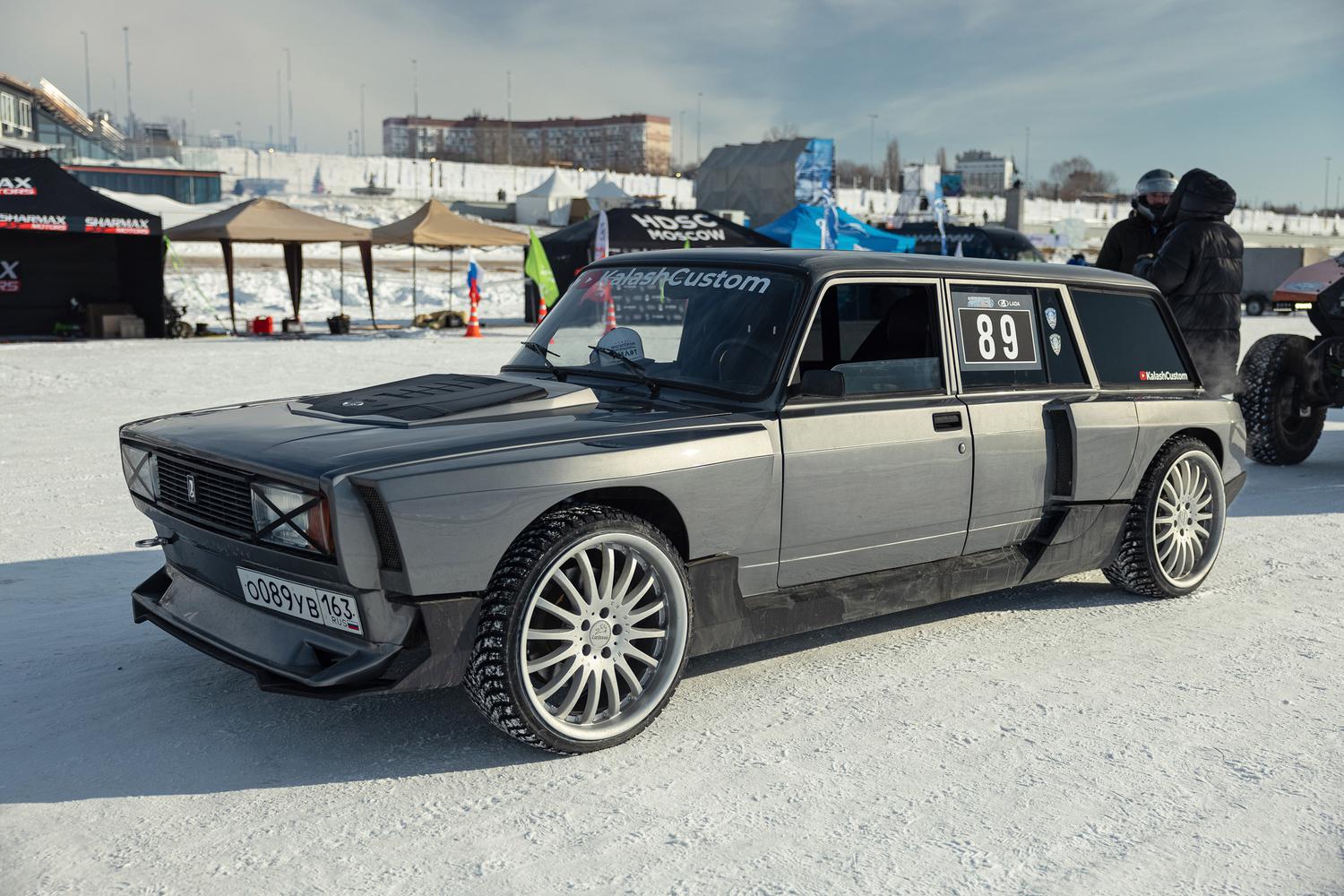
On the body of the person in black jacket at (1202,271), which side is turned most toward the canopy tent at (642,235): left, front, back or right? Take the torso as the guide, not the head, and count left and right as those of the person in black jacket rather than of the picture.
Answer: front

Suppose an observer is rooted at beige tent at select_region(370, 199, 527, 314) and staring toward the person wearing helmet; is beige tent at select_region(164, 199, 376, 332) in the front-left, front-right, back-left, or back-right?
front-right

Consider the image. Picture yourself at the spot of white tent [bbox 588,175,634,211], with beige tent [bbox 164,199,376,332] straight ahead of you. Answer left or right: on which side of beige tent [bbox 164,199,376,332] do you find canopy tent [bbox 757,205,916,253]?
left

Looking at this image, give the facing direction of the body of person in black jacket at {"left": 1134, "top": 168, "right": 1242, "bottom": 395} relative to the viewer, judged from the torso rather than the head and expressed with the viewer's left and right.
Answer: facing away from the viewer and to the left of the viewer

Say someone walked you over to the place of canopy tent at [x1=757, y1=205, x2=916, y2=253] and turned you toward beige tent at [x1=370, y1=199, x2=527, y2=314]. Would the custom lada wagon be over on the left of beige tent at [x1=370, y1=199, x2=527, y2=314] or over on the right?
left

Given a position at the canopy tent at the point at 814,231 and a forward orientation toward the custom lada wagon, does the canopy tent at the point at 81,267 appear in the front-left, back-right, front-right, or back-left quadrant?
front-right

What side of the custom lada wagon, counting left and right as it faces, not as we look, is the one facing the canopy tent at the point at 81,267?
right

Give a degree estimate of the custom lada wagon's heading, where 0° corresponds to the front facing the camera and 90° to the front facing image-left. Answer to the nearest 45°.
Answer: approximately 45°

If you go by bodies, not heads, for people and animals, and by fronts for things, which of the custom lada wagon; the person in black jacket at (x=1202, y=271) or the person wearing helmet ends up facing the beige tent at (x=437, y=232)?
the person in black jacket

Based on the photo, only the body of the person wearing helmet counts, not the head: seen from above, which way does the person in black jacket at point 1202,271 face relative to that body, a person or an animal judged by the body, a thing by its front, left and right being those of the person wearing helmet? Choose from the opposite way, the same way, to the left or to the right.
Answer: the opposite way

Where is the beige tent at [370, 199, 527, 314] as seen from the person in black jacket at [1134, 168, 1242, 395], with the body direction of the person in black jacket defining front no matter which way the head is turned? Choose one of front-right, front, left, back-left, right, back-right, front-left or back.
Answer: front
